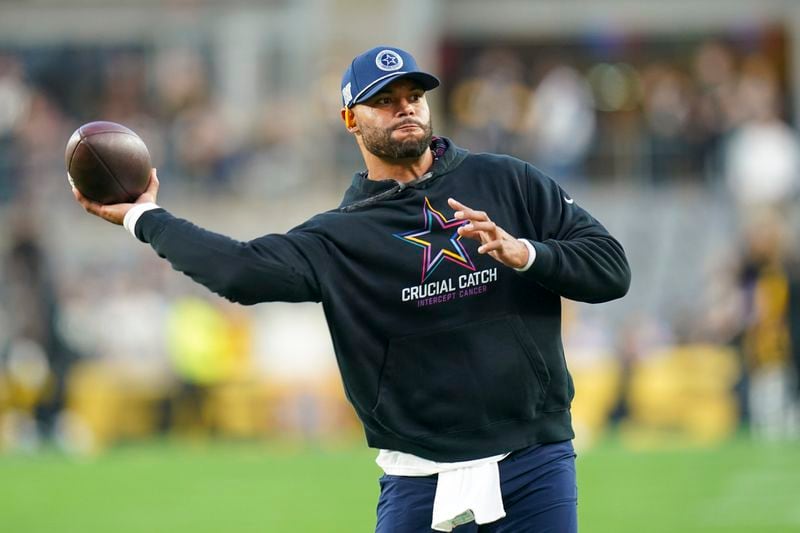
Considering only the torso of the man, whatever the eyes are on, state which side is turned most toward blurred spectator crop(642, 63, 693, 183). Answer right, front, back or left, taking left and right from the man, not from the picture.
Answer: back

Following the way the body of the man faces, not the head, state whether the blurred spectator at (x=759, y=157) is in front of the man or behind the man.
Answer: behind

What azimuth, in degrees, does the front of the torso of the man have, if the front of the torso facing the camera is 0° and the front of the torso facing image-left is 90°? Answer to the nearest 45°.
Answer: approximately 0°

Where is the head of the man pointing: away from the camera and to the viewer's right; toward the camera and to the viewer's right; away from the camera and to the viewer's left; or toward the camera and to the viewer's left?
toward the camera and to the viewer's right

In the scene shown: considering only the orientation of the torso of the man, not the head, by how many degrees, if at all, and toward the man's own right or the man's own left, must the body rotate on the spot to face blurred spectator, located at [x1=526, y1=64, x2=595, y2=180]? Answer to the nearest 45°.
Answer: approximately 180°

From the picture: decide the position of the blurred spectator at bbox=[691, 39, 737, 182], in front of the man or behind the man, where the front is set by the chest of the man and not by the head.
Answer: behind

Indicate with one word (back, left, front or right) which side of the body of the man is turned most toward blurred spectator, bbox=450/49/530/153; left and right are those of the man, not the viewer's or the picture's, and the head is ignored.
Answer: back

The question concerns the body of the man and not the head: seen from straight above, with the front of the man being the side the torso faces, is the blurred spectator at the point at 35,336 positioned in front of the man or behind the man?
behind
